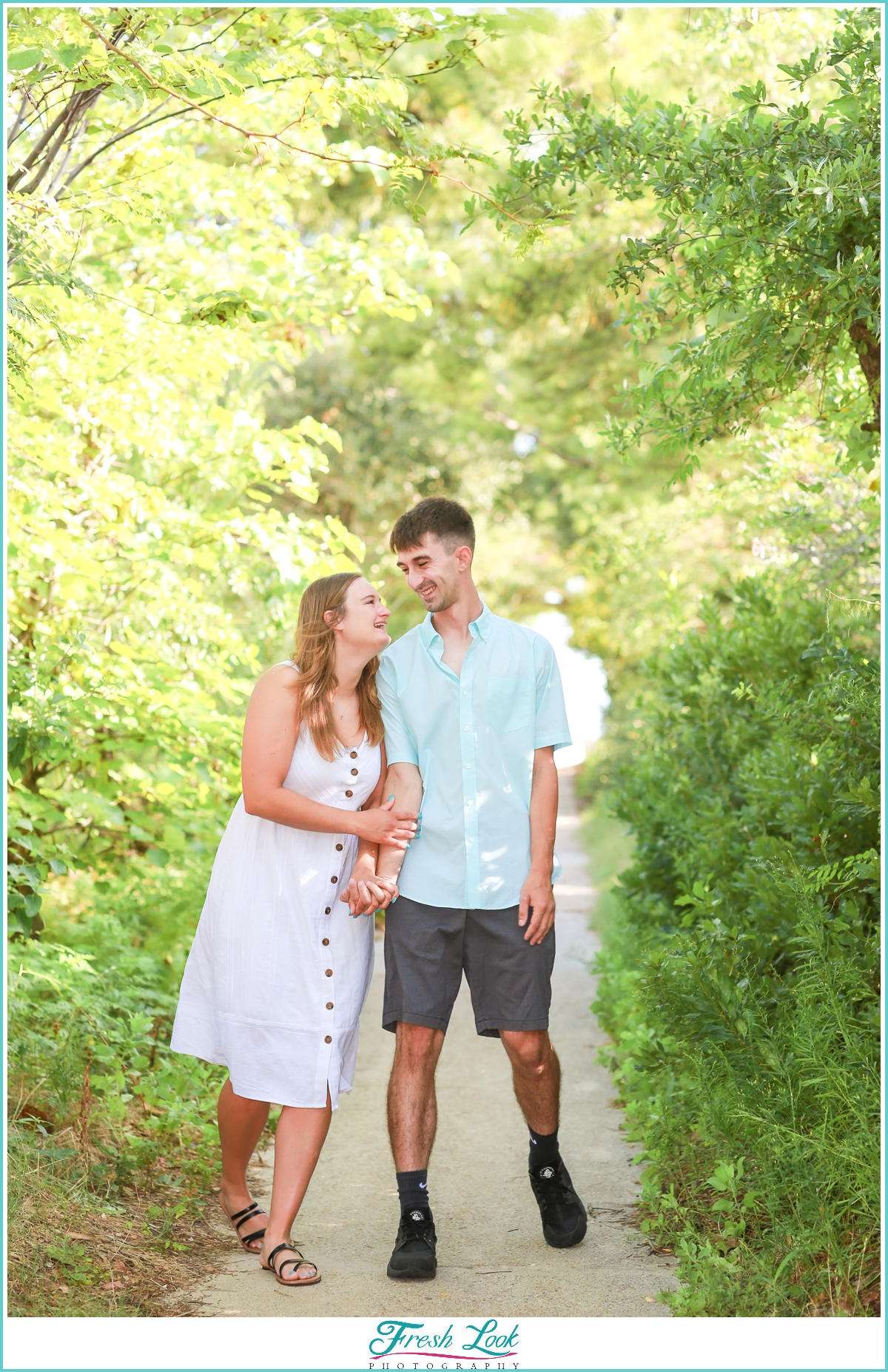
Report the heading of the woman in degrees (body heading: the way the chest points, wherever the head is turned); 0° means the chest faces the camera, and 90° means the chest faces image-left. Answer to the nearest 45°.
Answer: approximately 315°

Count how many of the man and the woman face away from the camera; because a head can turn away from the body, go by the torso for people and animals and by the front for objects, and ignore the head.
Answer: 0

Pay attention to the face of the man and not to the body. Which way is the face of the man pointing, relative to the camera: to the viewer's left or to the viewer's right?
to the viewer's left

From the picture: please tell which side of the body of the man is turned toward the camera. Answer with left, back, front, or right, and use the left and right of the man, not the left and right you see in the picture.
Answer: front

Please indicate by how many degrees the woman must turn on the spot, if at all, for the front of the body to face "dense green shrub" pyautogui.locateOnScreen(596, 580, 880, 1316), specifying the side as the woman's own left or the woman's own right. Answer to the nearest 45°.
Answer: approximately 45° to the woman's own left
